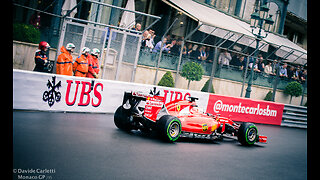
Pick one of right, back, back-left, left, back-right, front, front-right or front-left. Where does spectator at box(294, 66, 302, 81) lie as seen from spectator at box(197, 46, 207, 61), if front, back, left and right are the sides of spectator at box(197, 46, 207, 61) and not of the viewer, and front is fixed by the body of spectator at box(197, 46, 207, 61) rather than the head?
back-left

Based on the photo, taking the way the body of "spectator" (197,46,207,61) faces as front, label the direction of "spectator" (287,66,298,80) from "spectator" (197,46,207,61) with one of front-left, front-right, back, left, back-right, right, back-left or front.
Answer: back-left

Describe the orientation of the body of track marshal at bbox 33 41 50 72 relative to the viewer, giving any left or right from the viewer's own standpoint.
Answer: facing the viewer and to the right of the viewer

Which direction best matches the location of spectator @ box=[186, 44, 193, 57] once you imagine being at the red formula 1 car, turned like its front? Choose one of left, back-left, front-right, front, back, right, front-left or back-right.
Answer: front-left

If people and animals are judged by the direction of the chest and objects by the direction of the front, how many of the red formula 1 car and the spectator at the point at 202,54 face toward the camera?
1

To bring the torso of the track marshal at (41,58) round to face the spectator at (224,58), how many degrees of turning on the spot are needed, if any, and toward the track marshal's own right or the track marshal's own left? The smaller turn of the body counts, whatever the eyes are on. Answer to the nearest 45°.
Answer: approximately 45° to the track marshal's own left

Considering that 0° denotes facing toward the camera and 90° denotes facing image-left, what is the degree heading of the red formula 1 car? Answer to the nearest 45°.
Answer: approximately 225°

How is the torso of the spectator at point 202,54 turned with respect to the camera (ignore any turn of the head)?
toward the camera

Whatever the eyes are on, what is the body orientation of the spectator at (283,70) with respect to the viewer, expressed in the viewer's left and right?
facing the viewer and to the left of the viewer

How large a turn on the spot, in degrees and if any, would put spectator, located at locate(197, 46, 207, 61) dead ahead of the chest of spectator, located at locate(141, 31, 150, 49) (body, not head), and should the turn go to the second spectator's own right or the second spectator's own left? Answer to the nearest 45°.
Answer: approximately 90° to the second spectator's own left

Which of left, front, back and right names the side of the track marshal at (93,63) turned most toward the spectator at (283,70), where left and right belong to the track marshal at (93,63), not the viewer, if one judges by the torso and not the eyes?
left

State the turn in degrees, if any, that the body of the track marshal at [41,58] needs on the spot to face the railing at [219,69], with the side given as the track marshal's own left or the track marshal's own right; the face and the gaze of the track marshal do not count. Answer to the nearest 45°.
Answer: approximately 45° to the track marshal's own left

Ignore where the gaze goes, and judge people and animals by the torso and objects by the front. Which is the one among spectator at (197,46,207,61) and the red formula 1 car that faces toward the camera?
the spectator

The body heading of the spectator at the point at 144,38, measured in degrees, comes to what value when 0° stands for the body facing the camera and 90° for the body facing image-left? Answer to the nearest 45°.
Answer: approximately 315°
